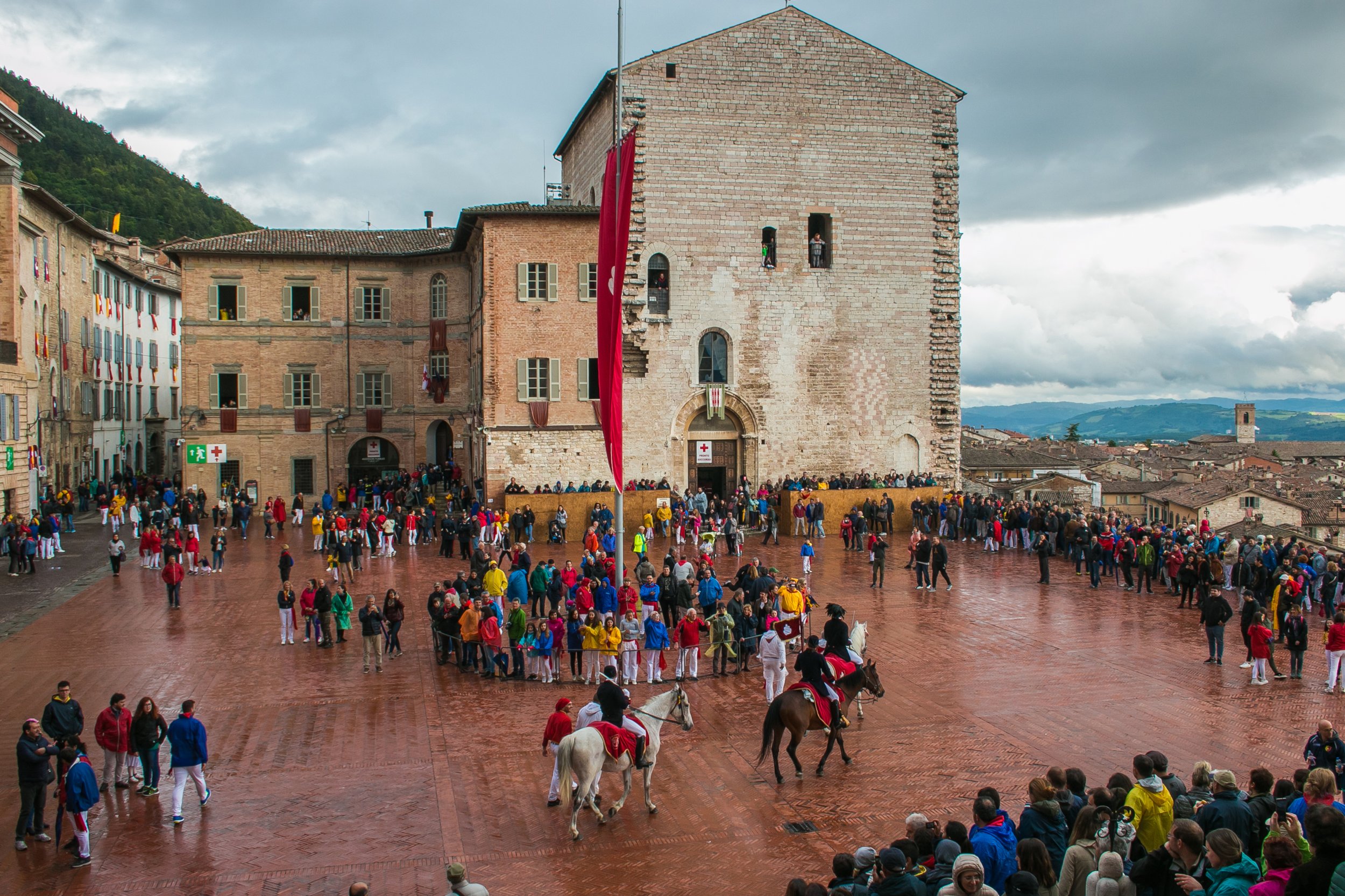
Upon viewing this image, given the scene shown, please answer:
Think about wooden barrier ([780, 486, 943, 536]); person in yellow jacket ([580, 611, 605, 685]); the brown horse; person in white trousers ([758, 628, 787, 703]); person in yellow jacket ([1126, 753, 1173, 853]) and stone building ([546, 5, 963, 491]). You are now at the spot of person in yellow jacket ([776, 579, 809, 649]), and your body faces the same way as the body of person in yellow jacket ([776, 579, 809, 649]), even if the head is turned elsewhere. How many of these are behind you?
2

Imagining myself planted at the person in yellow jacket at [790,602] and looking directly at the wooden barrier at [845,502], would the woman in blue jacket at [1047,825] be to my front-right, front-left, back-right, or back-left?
back-right

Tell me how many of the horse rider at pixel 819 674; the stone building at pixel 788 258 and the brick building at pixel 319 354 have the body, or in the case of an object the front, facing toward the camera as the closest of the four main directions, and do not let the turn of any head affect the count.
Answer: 2

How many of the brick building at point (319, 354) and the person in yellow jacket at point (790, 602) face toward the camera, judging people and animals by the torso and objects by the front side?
2

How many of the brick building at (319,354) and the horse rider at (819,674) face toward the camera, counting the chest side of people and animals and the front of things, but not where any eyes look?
1

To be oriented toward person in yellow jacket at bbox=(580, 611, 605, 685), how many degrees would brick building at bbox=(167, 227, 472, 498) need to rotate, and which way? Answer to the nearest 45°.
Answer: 0° — it already faces them

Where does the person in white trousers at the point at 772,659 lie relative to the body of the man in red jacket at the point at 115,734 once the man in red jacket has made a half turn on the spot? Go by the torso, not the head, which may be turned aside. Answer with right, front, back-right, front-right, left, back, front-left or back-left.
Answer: back-right

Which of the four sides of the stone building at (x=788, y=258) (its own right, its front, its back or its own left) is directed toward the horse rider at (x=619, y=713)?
front

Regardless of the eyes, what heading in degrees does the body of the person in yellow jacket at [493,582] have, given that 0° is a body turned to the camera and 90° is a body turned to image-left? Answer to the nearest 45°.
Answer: approximately 0°

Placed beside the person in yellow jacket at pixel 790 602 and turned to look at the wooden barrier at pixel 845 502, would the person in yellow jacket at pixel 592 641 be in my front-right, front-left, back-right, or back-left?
back-left

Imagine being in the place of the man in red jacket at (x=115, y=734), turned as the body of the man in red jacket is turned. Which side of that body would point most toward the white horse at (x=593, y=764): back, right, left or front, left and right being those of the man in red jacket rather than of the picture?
front
